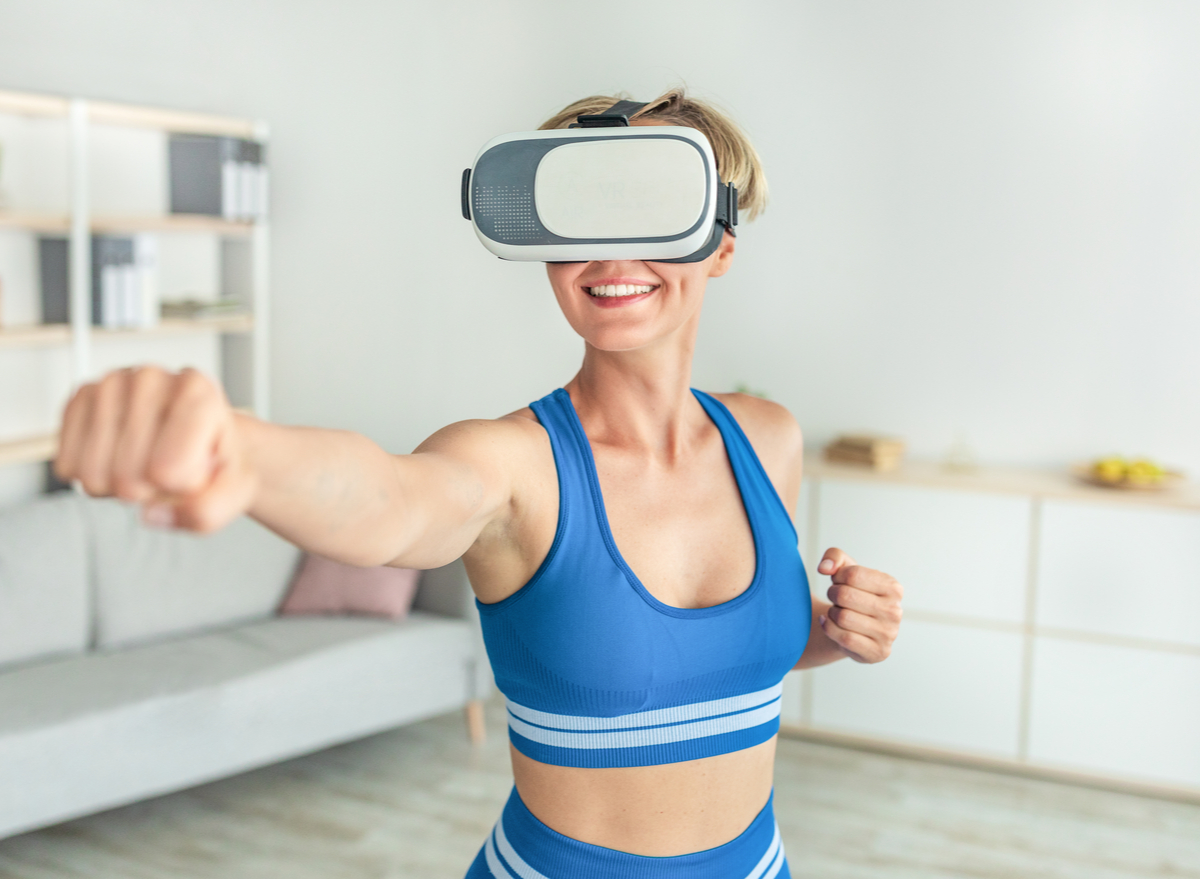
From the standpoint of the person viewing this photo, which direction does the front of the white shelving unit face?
facing the viewer and to the right of the viewer

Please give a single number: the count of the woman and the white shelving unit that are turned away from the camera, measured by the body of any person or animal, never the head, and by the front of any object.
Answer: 0

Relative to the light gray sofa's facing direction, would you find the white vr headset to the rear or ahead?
ahead

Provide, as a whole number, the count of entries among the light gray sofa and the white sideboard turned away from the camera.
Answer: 0

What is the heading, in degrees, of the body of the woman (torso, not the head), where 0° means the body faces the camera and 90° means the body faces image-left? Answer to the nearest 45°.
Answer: approximately 0°

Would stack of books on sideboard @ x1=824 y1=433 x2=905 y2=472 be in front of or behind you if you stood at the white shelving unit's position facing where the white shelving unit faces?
in front

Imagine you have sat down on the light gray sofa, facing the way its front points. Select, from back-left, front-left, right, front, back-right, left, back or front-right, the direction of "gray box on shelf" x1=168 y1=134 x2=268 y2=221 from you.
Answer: back-left

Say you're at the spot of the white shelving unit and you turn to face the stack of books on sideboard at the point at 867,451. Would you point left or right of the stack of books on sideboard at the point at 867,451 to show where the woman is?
right
